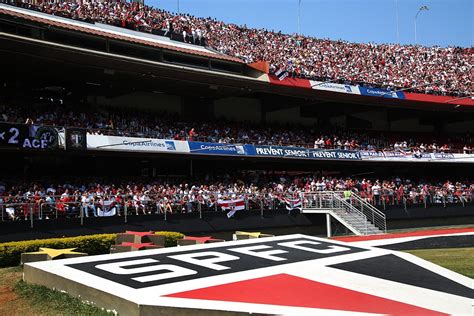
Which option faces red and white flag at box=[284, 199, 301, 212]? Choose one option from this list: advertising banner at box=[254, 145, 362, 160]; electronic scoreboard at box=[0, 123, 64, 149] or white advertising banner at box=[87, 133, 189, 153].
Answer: advertising banner at box=[254, 145, 362, 160]

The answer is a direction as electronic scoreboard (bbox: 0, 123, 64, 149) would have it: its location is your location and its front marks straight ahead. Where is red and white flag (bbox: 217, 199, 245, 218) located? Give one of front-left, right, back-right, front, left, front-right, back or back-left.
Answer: left

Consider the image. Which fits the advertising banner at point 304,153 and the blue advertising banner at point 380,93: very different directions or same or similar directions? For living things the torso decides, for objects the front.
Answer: same or similar directions

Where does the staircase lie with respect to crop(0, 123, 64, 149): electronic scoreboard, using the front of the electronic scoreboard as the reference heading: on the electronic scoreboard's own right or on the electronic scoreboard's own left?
on the electronic scoreboard's own left

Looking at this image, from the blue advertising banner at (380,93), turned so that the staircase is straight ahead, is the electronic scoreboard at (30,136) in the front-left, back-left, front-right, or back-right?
front-right

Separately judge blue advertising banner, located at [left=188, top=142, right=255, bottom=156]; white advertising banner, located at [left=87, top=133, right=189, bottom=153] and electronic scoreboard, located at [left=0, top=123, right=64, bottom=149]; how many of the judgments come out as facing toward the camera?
3

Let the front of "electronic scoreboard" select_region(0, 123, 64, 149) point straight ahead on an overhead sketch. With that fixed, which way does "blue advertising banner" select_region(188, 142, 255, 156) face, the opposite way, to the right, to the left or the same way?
the same way

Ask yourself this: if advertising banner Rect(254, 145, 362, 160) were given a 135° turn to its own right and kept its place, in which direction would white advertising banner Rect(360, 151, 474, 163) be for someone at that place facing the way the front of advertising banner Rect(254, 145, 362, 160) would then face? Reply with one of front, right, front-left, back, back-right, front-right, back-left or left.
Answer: right

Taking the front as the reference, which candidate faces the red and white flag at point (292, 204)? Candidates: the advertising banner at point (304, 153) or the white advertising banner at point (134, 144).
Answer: the advertising banner

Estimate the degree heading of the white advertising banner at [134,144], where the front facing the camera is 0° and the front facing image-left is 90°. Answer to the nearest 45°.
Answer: approximately 0°

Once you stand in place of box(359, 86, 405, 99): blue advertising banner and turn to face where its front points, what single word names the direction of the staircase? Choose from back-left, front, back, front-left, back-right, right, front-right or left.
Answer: front

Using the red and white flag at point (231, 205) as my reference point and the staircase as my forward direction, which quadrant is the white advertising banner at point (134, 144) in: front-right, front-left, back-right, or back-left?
back-left

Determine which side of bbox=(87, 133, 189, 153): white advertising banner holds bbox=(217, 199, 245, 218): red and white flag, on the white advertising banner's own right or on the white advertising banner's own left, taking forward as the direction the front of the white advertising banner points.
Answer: on the white advertising banner's own left

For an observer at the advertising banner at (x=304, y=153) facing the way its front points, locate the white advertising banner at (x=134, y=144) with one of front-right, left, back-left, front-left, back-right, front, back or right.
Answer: front-right

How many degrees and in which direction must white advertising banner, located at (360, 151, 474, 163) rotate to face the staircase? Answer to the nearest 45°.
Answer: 0° — it already faces it

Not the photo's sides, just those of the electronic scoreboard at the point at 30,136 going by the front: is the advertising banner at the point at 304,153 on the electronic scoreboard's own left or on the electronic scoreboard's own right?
on the electronic scoreboard's own left

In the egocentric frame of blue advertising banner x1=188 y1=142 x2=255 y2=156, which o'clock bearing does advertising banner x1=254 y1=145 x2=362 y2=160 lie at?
The advertising banner is roughly at 8 o'clock from the blue advertising banner.

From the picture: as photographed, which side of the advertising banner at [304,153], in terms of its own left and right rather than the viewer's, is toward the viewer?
front

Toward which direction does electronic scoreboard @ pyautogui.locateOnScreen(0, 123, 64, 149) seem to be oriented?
toward the camera

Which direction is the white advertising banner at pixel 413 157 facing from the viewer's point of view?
toward the camera

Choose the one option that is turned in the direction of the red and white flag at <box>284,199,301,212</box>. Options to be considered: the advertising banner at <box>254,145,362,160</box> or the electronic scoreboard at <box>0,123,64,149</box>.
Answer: the advertising banner at <box>254,145,362,160</box>

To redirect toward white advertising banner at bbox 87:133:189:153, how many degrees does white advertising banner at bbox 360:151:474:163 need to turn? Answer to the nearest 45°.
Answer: approximately 45° to its right
